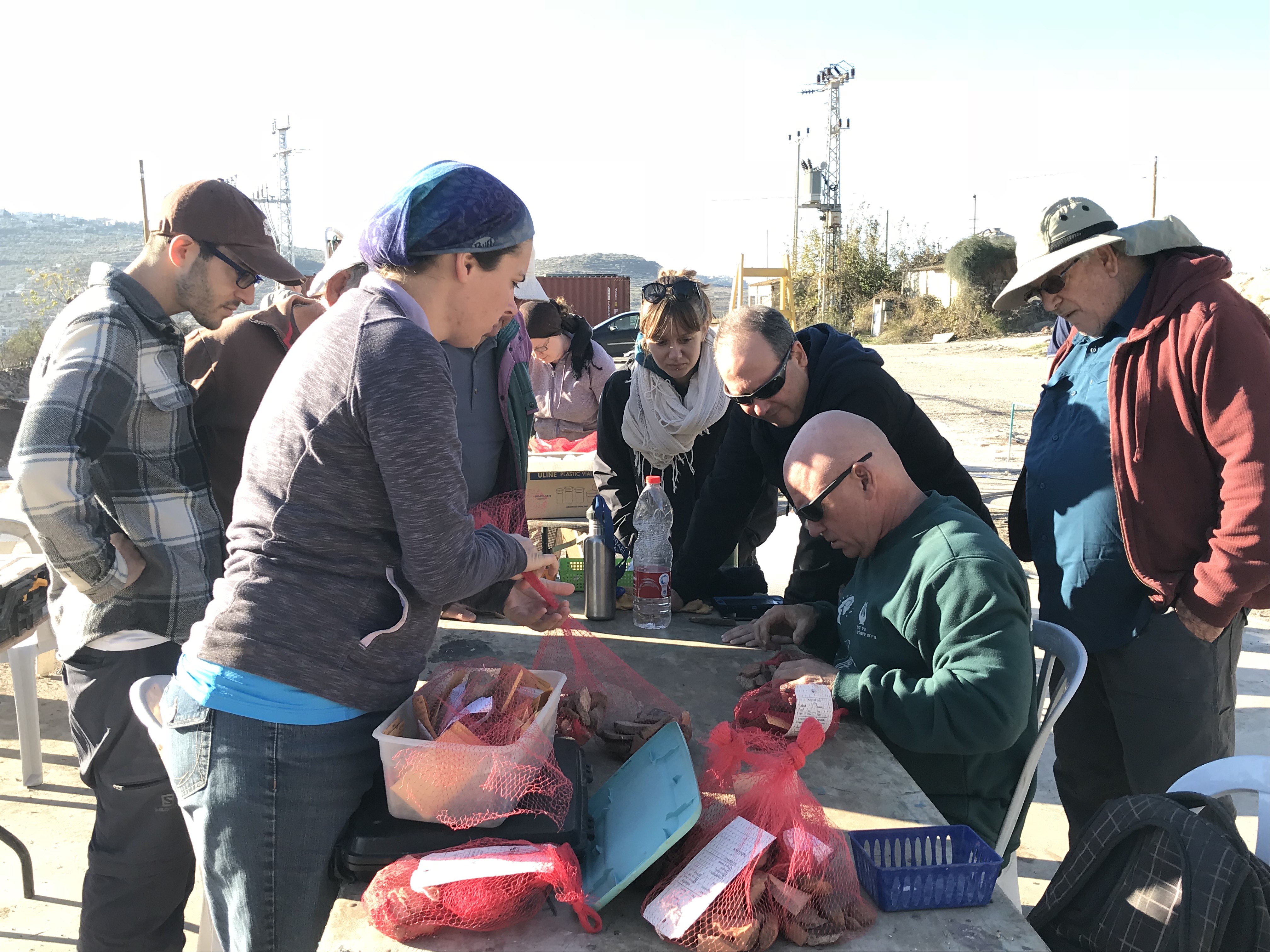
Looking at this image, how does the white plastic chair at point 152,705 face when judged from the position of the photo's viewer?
facing to the right of the viewer

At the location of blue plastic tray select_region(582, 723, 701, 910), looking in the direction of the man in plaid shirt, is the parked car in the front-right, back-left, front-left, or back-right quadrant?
front-right

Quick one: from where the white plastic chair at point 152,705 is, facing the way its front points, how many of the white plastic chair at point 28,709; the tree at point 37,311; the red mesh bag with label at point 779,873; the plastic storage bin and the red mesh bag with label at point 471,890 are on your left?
2

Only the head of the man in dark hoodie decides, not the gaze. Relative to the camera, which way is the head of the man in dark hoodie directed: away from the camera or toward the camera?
toward the camera

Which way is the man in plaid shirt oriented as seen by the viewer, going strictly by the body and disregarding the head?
to the viewer's right

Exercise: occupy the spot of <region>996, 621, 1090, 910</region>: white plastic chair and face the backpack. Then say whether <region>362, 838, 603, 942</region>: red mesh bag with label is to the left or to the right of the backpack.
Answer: right

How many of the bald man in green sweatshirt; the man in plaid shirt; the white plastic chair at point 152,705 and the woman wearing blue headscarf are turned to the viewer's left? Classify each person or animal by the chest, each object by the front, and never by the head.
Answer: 1

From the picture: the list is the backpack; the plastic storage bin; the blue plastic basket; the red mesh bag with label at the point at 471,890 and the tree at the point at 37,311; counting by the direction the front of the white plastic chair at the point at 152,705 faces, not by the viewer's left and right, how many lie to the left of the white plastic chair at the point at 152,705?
1

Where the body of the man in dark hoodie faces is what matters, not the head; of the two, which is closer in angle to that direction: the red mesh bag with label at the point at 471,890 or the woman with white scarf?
the red mesh bag with label

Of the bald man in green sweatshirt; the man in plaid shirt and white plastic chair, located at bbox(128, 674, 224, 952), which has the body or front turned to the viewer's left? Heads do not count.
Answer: the bald man in green sweatshirt

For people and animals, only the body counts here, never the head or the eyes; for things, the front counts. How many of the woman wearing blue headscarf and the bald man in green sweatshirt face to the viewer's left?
1

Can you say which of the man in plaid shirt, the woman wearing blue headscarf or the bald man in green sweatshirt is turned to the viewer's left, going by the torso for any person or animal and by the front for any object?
the bald man in green sweatshirt

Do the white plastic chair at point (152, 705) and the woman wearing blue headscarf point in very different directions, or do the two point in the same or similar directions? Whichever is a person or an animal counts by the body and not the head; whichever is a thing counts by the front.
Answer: same or similar directions

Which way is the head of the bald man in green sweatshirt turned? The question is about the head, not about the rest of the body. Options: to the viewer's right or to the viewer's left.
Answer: to the viewer's left

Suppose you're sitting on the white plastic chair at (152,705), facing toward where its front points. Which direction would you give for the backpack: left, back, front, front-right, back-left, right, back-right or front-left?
front-right
